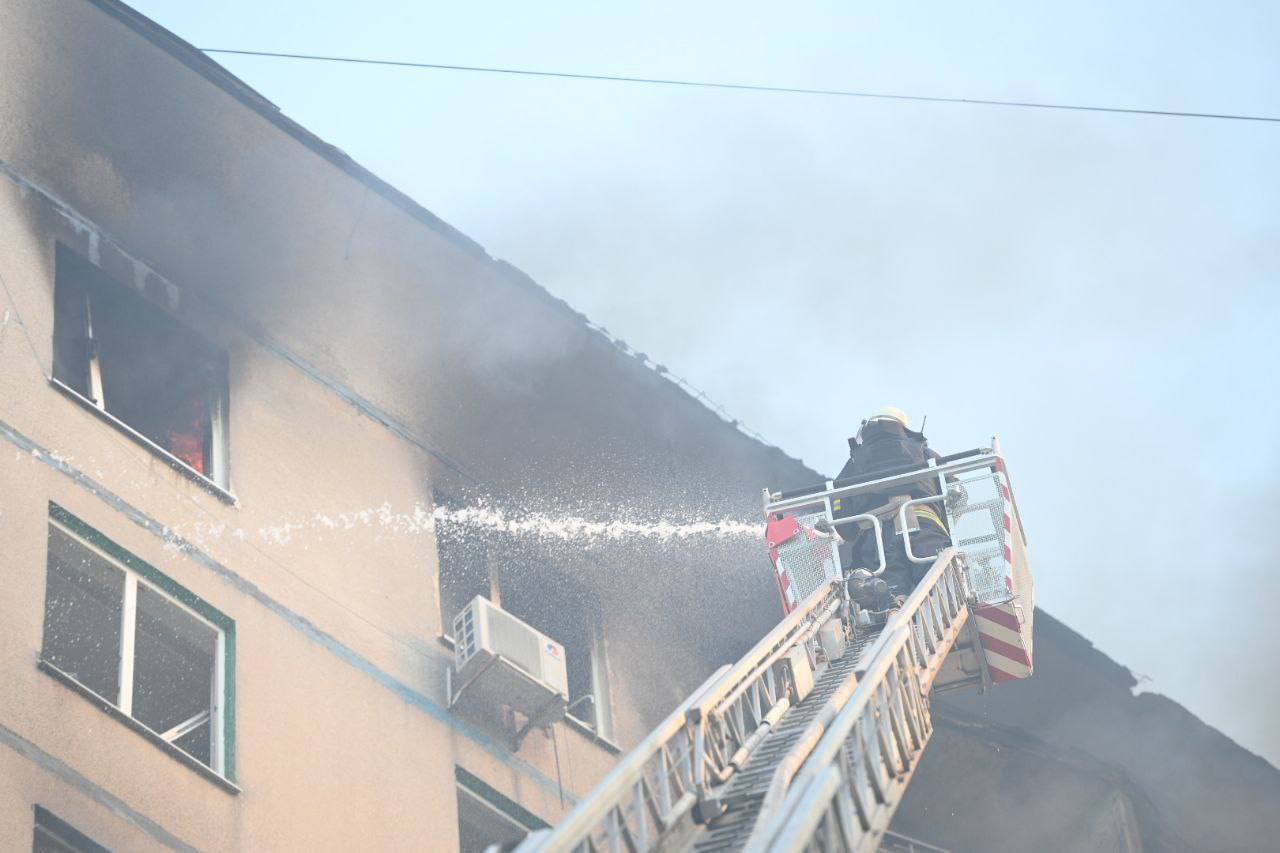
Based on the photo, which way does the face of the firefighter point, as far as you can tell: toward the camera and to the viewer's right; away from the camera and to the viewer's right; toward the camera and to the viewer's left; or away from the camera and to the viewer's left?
away from the camera and to the viewer's left

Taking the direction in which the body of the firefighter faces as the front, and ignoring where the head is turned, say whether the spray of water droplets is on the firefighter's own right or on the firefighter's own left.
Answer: on the firefighter's own left

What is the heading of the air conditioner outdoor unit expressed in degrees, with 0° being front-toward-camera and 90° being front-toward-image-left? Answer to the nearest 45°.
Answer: approximately 315°

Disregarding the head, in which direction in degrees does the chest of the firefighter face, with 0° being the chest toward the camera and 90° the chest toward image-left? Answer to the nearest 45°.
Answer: approximately 180°

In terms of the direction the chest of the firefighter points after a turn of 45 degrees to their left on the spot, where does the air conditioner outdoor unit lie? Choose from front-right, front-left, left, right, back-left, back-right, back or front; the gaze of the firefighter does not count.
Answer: front-left

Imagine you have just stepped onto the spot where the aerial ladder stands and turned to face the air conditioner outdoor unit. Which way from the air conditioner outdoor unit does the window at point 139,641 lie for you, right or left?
left

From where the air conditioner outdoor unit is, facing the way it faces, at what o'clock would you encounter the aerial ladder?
The aerial ladder is roughly at 12 o'clock from the air conditioner outdoor unit.
